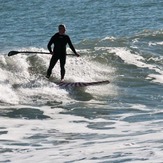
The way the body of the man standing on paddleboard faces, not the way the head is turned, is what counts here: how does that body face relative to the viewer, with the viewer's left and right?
facing the viewer and to the right of the viewer
